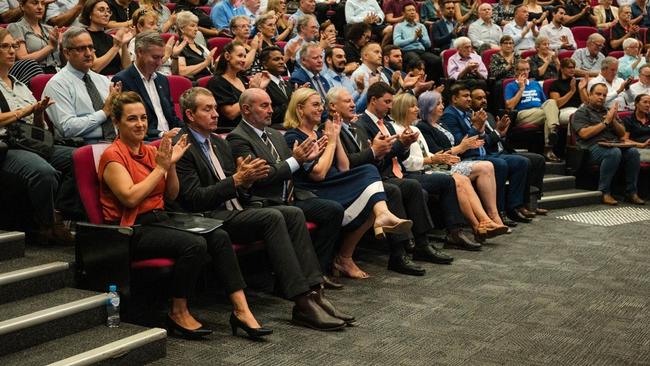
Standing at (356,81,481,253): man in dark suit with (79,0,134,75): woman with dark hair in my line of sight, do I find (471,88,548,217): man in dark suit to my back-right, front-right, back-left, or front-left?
back-right

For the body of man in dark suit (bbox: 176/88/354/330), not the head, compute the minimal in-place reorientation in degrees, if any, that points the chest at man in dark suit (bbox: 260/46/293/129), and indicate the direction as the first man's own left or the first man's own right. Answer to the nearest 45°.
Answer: approximately 135° to the first man's own left

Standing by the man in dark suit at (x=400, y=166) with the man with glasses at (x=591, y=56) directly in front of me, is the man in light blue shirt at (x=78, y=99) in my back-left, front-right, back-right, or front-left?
back-left

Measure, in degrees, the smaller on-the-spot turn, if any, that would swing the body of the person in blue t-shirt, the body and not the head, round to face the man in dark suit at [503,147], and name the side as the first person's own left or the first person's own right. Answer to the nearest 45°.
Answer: approximately 45° to the first person's own right

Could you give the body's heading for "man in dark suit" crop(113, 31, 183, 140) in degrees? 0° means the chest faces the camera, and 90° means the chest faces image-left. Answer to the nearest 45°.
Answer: approximately 315°

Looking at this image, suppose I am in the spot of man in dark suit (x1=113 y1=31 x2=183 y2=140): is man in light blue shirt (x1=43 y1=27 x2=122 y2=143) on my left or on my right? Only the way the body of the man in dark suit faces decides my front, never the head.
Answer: on my right

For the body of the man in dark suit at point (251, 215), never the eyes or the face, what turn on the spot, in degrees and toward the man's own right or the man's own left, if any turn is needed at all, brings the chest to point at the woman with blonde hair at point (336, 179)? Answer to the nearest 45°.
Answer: approximately 90° to the man's own left

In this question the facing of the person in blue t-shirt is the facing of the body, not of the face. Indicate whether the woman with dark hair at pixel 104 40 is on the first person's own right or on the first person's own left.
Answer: on the first person's own right

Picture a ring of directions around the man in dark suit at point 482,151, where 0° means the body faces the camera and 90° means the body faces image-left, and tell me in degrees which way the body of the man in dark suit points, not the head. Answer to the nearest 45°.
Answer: approximately 315°

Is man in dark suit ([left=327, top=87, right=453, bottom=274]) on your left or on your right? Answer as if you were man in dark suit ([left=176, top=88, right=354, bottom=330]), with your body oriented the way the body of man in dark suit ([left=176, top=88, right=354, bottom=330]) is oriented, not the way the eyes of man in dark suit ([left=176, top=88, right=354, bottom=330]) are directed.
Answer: on your left
